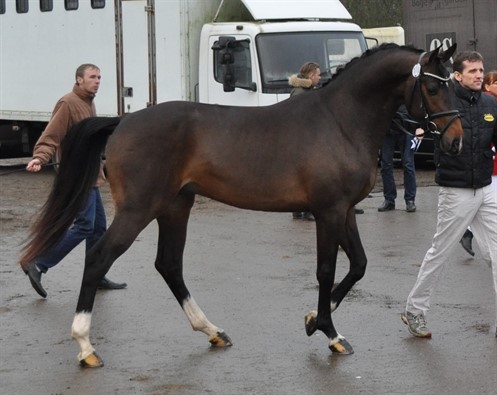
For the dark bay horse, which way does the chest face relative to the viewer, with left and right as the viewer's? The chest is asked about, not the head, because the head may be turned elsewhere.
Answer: facing to the right of the viewer

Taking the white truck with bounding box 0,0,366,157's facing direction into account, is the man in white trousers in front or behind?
in front

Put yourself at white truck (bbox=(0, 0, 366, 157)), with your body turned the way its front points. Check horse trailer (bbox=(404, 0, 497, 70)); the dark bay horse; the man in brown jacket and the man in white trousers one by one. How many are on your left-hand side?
1

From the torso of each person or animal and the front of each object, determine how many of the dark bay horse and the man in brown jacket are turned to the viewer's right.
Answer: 2

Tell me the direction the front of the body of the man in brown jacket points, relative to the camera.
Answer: to the viewer's right

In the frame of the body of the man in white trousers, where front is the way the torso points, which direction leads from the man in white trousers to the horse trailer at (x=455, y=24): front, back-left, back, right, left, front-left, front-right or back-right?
back-left

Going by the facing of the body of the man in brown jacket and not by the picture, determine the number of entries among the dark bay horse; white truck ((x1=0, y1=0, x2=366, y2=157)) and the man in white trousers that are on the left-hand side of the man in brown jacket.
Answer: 1

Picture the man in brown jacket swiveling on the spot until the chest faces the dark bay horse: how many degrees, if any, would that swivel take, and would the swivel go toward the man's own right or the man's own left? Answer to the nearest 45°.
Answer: approximately 45° to the man's own right

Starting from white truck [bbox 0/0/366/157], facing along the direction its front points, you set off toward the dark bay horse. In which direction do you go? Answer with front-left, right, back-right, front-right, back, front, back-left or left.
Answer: front-right

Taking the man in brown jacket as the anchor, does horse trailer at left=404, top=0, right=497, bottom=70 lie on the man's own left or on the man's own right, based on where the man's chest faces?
on the man's own left

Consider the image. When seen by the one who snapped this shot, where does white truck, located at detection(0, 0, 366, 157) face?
facing the viewer and to the right of the viewer

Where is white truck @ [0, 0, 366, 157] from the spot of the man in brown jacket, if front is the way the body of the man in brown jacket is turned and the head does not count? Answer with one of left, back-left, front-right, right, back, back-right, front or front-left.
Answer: left
